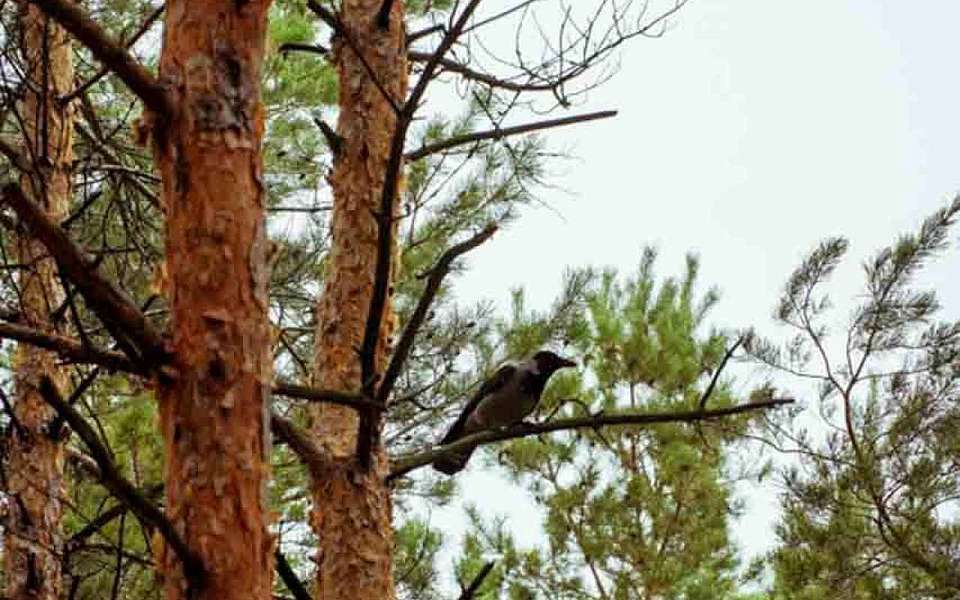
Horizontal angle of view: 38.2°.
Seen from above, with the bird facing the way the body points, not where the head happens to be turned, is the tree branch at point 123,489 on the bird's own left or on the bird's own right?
on the bird's own right

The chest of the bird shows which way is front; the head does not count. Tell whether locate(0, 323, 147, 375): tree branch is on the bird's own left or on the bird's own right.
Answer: on the bird's own right

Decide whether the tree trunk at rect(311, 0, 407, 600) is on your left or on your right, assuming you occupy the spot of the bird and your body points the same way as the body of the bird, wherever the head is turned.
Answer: on your right

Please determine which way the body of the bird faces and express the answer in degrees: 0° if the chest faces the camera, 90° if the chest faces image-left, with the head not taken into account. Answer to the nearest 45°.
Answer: approximately 270°
